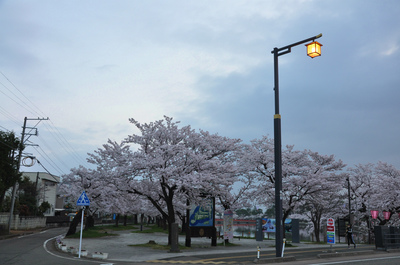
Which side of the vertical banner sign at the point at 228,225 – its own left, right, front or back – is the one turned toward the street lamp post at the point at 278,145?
front

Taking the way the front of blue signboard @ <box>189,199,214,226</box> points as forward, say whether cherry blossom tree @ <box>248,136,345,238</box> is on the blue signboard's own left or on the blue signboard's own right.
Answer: on the blue signboard's own left

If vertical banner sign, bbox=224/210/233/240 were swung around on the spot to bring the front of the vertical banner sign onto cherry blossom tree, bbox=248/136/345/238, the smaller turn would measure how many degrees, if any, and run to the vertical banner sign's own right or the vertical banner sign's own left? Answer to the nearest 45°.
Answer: approximately 90° to the vertical banner sign's own left

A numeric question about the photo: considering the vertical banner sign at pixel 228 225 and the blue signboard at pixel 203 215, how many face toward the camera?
2

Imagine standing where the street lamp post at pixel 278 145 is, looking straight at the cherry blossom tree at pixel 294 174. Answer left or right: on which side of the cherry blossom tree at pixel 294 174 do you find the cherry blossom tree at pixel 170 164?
left

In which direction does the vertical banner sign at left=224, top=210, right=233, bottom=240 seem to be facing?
toward the camera

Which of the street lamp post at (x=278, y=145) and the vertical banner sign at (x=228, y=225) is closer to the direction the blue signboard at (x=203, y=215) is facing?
the street lamp post

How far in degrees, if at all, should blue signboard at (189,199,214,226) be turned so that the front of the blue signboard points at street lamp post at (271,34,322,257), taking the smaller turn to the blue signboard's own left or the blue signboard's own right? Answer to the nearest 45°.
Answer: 0° — it already faces it

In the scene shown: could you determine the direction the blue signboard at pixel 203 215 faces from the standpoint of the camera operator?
facing the viewer
